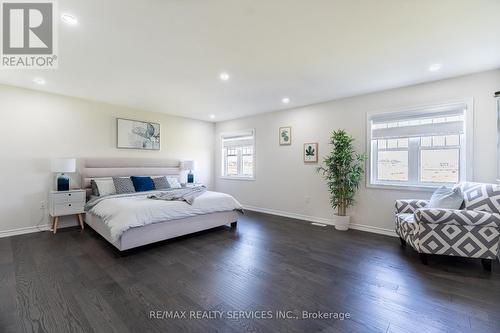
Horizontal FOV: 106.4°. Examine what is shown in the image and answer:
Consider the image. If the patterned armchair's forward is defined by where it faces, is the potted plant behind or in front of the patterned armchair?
in front

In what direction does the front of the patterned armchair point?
to the viewer's left

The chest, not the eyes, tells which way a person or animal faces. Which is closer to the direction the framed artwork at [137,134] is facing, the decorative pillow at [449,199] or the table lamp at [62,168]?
the decorative pillow

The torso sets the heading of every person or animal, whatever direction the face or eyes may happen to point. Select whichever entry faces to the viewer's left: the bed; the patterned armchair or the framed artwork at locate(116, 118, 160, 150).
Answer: the patterned armchair

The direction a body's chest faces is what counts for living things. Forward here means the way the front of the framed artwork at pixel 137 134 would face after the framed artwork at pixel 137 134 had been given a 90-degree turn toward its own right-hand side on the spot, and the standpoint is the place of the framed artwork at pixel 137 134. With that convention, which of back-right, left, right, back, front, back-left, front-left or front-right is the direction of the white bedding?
front-left

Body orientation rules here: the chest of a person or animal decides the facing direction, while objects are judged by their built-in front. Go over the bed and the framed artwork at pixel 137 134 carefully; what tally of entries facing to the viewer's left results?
0

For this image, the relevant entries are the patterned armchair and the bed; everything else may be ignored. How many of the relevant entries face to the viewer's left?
1

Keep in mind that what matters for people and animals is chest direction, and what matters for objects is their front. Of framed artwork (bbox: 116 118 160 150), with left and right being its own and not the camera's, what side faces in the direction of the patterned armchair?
front
